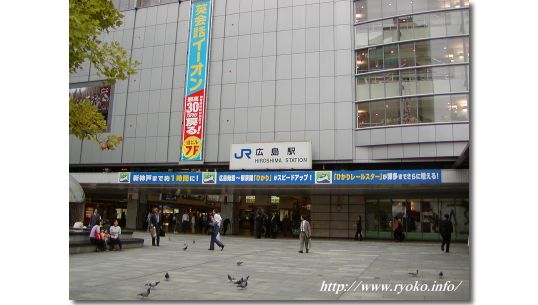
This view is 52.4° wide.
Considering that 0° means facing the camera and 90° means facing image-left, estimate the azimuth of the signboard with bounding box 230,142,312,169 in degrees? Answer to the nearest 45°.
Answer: approximately 0°

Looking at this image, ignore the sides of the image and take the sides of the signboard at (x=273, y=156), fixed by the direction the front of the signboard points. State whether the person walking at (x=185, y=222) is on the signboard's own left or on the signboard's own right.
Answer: on the signboard's own right

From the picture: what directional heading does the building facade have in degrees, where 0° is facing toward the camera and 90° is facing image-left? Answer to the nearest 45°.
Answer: approximately 0°
